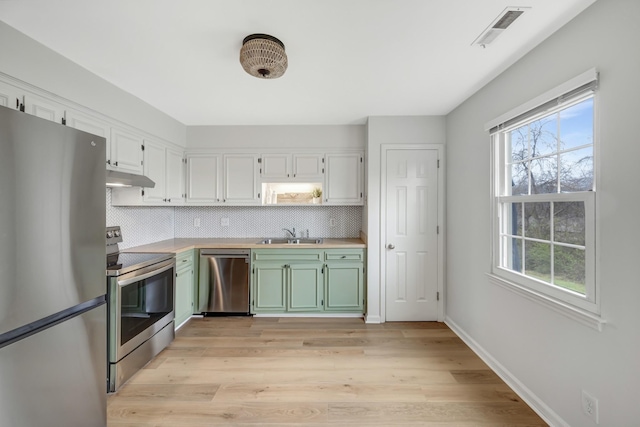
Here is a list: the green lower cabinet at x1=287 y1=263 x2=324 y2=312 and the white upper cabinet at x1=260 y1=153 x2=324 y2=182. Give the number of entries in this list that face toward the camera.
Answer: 2

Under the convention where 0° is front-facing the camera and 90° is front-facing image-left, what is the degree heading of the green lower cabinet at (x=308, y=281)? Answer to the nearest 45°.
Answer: approximately 0°

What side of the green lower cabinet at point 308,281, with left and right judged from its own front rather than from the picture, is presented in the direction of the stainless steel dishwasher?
right

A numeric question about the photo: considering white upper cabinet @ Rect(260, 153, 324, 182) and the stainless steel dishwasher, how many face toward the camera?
2

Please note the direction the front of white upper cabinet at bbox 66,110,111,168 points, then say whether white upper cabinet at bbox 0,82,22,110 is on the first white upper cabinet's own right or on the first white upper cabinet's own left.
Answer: on the first white upper cabinet's own right

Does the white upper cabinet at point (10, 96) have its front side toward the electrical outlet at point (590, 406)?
yes

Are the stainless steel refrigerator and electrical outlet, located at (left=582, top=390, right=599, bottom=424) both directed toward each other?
yes

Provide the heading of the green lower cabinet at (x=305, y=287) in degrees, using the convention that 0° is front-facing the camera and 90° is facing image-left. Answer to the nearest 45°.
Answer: approximately 0°

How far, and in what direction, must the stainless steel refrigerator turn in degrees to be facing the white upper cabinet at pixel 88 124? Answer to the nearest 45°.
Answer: approximately 135° to its left

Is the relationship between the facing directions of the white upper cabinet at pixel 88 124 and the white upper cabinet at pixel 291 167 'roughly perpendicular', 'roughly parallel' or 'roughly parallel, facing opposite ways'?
roughly perpendicular

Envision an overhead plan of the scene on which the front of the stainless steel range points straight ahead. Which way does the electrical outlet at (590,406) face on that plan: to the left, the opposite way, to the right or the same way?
the opposite way

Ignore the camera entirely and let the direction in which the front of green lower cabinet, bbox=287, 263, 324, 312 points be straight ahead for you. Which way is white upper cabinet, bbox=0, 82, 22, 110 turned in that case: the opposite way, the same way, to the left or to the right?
to the left
